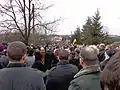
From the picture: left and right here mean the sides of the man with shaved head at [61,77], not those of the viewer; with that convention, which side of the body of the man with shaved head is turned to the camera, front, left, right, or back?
back

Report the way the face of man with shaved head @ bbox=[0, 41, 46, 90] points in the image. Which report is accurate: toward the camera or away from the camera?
away from the camera

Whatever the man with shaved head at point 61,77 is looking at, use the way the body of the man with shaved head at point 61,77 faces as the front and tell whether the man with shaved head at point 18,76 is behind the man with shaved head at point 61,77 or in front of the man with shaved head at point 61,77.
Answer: behind
